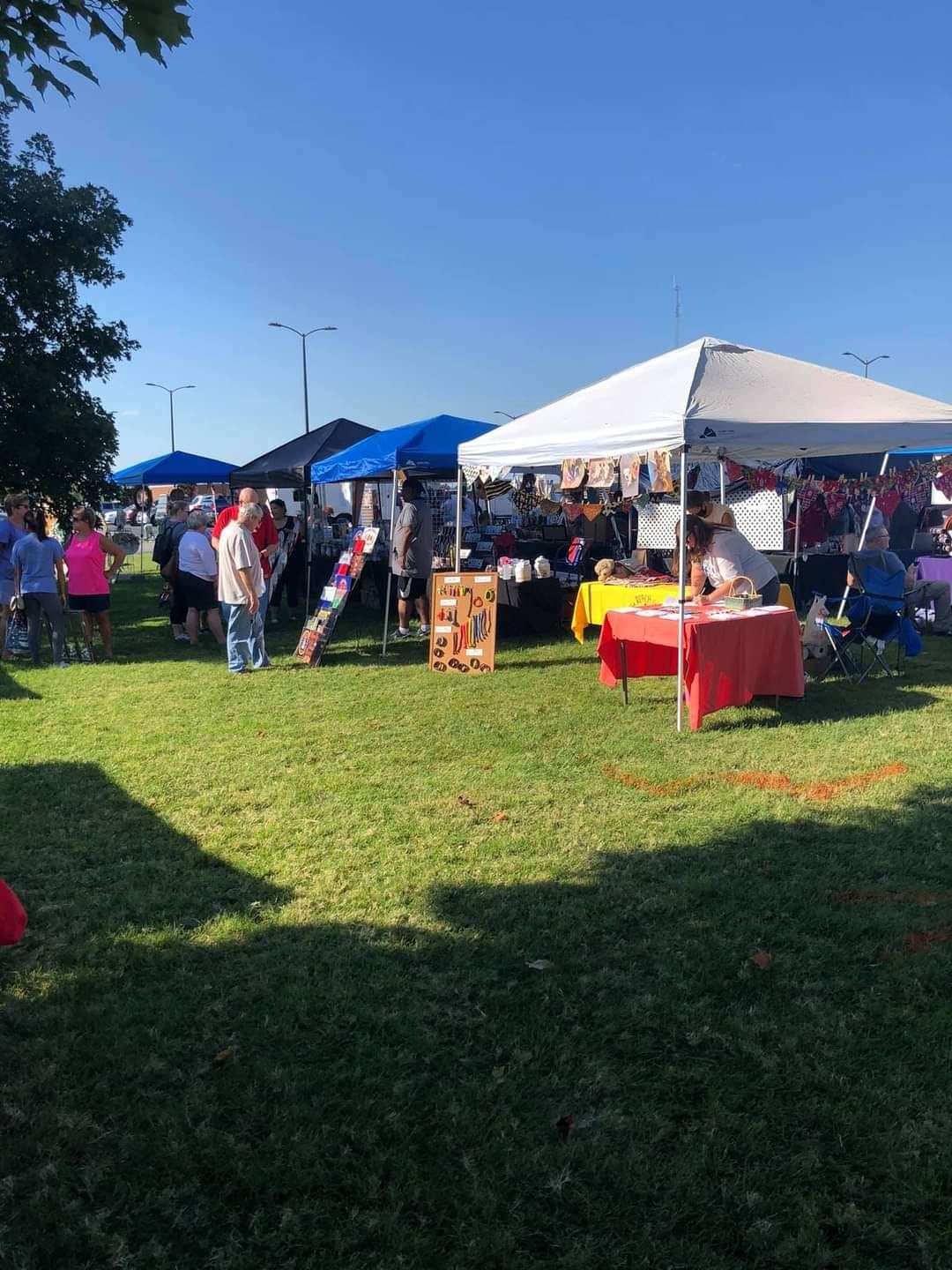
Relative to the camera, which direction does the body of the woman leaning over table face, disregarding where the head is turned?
to the viewer's left

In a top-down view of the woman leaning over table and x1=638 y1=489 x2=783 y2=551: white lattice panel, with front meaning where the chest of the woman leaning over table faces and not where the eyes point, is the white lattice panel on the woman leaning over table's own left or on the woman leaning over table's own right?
on the woman leaning over table's own right

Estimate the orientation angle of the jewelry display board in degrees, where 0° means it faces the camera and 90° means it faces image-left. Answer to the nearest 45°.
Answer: approximately 0°

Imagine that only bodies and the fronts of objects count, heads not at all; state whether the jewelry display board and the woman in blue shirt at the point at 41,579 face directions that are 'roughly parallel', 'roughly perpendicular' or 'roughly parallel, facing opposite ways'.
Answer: roughly parallel, facing opposite ways

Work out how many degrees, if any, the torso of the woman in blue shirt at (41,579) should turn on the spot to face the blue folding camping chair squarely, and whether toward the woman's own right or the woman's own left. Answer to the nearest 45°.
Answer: approximately 135° to the woman's own right

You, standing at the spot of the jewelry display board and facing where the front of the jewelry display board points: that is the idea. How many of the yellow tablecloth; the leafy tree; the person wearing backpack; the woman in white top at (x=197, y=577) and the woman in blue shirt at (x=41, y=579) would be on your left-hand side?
1

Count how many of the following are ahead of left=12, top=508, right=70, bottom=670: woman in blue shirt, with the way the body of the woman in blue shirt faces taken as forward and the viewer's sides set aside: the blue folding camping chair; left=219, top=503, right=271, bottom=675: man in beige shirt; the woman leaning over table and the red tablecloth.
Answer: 0

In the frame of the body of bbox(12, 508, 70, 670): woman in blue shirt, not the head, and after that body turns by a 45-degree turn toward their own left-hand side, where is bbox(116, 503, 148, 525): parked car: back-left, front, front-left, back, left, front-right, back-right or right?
front-right

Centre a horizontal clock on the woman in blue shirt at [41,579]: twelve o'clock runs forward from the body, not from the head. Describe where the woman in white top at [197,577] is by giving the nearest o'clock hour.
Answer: The woman in white top is roughly at 2 o'clock from the woman in blue shirt.

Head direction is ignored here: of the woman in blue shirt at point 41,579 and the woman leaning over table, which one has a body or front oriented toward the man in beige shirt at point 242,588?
the woman leaning over table

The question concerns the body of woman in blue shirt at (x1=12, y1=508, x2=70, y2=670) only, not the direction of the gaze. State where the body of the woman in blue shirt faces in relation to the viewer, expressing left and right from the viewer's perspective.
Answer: facing away from the viewer

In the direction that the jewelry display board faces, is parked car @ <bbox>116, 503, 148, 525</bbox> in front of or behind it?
behind

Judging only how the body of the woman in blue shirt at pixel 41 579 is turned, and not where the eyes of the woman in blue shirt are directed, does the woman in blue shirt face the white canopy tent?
no
